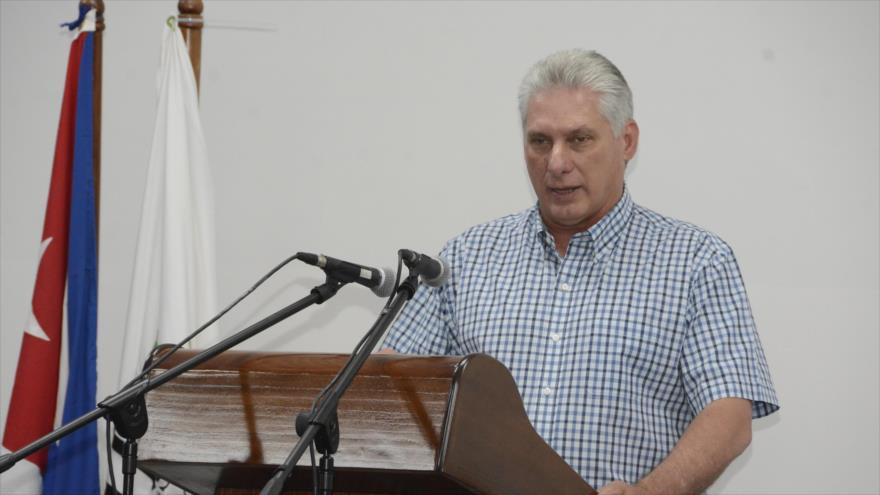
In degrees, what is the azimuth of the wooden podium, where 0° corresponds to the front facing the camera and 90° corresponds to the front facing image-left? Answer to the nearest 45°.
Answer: approximately 45°

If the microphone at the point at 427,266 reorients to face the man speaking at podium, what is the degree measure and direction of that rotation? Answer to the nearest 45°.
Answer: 0° — it already faces them

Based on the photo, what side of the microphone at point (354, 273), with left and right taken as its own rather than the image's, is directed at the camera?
right

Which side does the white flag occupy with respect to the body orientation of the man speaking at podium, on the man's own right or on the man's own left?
on the man's own right

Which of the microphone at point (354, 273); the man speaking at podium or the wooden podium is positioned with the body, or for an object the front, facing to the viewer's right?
the microphone

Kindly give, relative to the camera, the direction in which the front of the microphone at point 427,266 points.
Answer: facing away from the viewer and to the right of the viewer

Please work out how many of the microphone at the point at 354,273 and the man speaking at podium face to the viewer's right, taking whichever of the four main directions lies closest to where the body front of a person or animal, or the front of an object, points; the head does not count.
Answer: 1

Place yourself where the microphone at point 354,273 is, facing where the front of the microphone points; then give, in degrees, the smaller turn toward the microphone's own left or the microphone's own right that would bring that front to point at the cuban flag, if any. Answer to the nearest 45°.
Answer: approximately 135° to the microphone's own left
